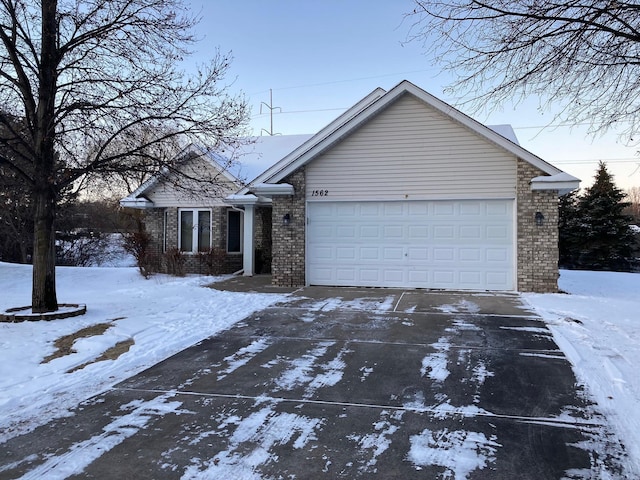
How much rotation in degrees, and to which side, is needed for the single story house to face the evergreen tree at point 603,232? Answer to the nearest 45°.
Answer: approximately 135° to its left

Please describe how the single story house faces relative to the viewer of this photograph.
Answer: facing the viewer

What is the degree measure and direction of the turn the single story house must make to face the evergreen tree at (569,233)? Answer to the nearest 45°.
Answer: approximately 135° to its left
